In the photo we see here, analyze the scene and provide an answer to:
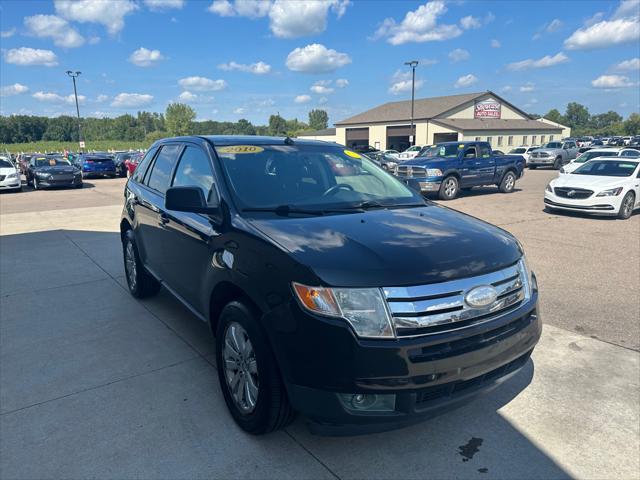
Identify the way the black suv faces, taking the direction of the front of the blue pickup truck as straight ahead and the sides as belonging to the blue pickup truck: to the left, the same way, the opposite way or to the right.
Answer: to the left

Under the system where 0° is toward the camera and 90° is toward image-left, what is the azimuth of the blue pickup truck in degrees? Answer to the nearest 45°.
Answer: approximately 45°

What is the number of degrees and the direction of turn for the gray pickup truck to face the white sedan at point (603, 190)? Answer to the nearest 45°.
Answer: approximately 45° to its left

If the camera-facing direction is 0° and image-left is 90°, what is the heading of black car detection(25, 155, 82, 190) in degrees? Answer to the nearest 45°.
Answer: approximately 315°

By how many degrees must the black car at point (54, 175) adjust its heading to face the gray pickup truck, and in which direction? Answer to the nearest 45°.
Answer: approximately 45° to its left

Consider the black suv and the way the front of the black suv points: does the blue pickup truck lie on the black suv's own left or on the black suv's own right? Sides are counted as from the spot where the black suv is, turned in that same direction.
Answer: on the black suv's own left

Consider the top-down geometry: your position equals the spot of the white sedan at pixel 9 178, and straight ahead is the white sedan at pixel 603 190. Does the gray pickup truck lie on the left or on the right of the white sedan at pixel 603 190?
left

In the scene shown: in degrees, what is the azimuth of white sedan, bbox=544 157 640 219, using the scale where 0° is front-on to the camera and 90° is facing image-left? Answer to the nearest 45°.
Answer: approximately 45°

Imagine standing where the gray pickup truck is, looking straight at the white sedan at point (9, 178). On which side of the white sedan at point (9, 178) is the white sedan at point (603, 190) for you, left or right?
left

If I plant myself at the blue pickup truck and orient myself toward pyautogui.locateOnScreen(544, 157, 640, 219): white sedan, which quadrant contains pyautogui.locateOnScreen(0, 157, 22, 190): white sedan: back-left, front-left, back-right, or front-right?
back-right

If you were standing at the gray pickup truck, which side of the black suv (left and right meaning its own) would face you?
left
